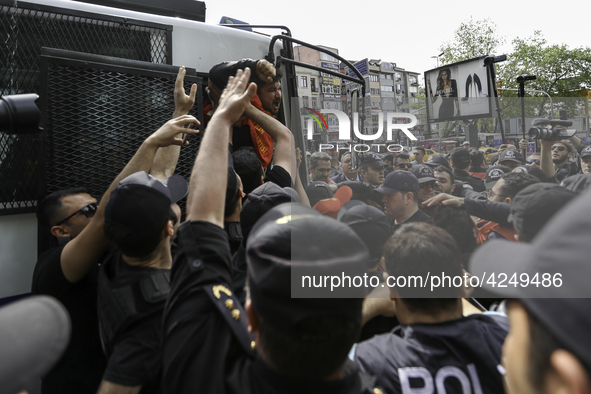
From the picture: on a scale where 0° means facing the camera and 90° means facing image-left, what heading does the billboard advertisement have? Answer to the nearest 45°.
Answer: approximately 45°
